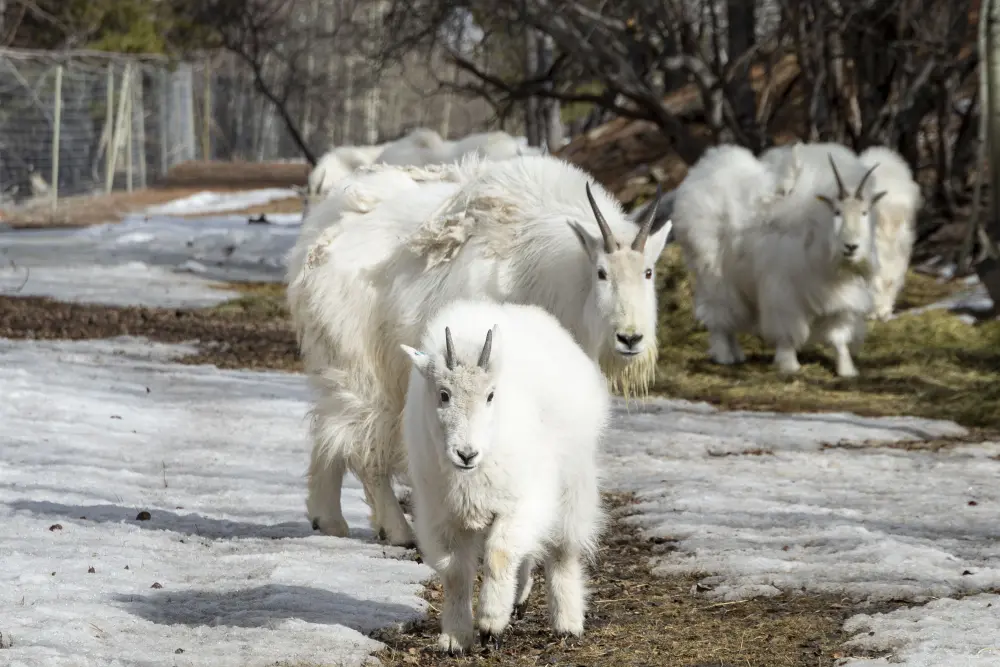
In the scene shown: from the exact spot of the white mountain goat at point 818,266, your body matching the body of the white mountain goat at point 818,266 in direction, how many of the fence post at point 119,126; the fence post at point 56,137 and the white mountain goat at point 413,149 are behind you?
3

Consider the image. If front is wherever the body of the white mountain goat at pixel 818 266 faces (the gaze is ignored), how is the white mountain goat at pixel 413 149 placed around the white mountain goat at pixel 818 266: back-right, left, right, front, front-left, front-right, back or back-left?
back

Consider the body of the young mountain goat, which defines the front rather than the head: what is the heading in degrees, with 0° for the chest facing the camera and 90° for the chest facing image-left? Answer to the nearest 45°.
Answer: approximately 45°

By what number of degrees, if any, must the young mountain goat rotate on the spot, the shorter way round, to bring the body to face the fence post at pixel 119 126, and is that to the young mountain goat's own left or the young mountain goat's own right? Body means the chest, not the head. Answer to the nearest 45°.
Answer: approximately 135° to the young mountain goat's own right

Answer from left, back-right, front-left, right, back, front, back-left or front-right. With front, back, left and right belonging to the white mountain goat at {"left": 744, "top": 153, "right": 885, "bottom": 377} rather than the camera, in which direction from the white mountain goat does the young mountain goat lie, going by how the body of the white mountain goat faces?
front-right

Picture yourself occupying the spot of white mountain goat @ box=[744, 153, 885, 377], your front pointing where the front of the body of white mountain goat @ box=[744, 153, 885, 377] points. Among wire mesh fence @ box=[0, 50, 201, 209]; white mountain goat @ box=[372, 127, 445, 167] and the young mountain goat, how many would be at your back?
2

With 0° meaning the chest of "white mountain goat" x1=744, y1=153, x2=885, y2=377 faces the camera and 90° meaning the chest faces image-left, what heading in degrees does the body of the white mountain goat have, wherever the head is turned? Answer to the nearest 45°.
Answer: approximately 315°

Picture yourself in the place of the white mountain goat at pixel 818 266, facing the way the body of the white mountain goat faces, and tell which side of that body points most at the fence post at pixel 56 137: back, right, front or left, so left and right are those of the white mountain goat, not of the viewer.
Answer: back

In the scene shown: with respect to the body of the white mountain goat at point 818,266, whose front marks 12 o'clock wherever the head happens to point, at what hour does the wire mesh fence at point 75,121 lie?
The wire mesh fence is roughly at 6 o'clock from the white mountain goat.

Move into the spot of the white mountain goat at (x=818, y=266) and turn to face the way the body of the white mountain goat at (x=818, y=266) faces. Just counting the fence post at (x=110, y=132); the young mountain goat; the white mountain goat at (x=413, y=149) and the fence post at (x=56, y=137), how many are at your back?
3

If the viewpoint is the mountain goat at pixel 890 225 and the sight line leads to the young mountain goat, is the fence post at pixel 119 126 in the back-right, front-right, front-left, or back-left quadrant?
back-right
